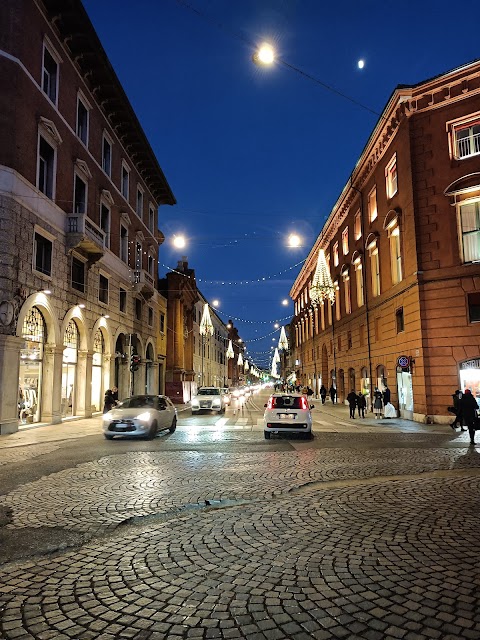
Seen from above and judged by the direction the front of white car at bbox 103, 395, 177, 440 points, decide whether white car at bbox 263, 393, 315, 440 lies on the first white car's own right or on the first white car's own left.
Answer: on the first white car's own left

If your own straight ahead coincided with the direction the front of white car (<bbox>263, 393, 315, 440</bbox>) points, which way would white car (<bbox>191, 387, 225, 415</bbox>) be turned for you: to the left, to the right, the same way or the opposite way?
the opposite way

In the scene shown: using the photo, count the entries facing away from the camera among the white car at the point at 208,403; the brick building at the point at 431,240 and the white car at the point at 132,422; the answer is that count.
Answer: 0

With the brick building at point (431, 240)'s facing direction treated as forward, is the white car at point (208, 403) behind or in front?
in front

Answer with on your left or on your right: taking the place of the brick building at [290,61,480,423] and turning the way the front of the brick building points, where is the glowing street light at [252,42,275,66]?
on your left

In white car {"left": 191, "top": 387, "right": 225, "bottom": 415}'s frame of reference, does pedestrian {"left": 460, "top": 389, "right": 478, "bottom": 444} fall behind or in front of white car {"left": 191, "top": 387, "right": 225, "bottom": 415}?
in front

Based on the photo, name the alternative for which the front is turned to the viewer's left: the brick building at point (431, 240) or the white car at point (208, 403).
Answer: the brick building

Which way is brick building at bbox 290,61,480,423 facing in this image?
to the viewer's left

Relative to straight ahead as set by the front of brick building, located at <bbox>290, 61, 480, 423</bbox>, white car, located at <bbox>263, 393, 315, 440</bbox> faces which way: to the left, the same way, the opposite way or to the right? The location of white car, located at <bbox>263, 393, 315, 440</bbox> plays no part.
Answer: to the right

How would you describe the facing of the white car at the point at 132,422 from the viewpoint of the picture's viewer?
facing the viewer and to the left of the viewer

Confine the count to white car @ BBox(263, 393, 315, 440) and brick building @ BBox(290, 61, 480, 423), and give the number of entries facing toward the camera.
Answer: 0

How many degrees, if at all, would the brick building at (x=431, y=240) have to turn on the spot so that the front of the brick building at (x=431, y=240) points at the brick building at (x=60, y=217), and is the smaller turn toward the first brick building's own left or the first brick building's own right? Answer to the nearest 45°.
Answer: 0° — it already faces it

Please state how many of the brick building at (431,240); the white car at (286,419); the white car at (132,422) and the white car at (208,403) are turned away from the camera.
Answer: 1

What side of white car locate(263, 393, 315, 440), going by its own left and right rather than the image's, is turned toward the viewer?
back

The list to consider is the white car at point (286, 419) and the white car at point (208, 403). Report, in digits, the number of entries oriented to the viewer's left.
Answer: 0

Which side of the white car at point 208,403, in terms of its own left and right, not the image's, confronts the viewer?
front

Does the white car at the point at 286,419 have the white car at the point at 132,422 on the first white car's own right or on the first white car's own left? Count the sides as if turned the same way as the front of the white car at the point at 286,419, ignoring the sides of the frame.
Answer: on the first white car's own left
